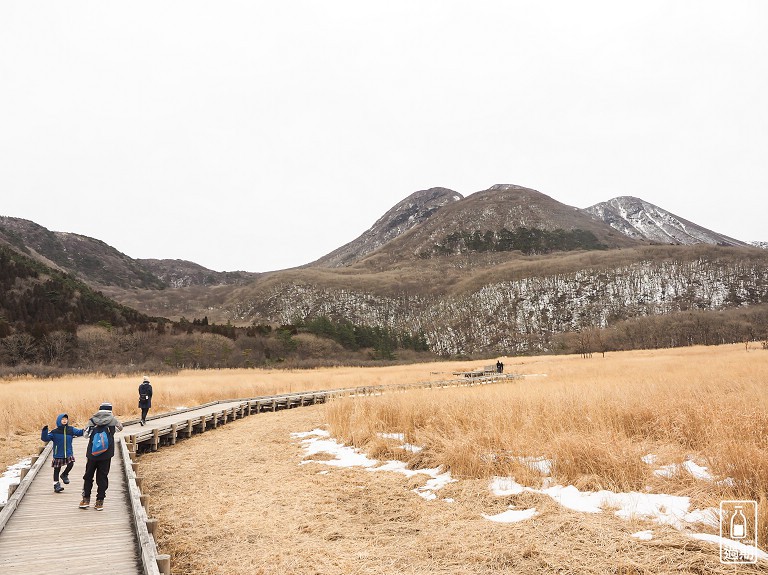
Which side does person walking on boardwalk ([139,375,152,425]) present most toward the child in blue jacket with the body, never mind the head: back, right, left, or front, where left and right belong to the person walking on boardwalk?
back

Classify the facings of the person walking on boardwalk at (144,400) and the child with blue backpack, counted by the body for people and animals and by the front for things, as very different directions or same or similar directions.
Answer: same or similar directions

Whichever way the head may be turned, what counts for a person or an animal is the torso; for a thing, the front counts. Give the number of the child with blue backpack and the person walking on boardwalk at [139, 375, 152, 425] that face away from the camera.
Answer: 2

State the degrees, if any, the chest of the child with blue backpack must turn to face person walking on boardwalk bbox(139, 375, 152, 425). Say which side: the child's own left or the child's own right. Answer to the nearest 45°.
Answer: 0° — they already face them

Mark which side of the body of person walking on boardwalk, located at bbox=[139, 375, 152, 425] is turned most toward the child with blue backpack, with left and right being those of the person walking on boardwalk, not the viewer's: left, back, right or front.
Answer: back

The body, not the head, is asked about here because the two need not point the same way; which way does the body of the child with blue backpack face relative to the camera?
away from the camera

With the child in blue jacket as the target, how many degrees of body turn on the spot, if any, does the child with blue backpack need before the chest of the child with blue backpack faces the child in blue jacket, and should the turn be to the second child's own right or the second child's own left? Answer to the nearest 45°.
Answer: approximately 45° to the second child's own left

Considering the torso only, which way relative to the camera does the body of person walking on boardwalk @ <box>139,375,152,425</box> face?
away from the camera
